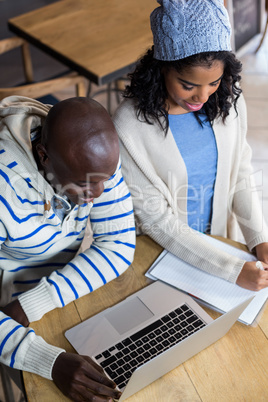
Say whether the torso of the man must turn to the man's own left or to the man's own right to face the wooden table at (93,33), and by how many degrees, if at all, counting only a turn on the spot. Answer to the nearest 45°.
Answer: approximately 135° to the man's own left

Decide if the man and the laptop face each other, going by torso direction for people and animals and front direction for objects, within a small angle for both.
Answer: yes

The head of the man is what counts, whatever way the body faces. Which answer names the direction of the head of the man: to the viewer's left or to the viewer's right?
to the viewer's right

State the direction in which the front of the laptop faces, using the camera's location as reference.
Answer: facing away from the viewer and to the left of the viewer

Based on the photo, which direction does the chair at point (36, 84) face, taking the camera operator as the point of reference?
facing away from the viewer and to the right of the viewer

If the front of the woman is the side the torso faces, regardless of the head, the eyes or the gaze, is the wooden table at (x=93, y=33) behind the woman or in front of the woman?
behind
